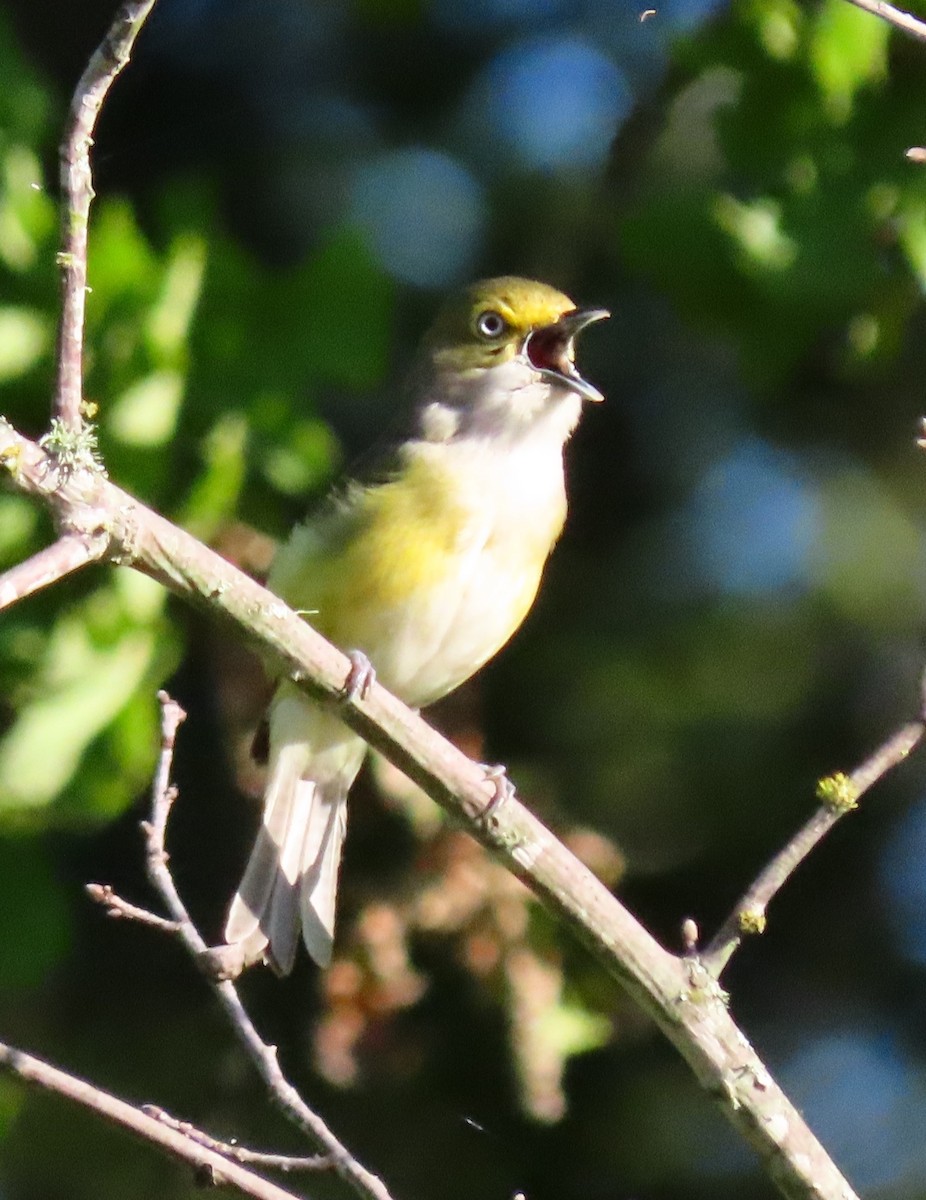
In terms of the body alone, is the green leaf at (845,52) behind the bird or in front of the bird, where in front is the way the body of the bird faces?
behind

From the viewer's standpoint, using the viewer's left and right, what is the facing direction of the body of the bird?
facing the viewer and to the right of the viewer
